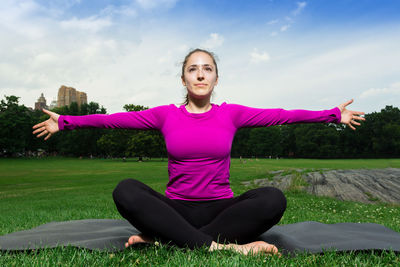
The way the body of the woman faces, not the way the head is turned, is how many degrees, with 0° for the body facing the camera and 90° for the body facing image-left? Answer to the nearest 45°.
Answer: approximately 0°
